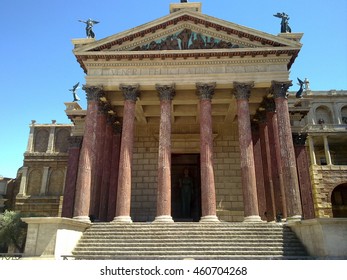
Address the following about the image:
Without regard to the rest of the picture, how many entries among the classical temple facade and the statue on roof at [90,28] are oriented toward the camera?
2

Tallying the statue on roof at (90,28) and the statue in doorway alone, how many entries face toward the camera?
2

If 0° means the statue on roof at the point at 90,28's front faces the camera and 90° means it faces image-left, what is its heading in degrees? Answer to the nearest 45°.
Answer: approximately 0°

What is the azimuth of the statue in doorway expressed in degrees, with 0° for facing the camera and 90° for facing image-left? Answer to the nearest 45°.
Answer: approximately 0°
